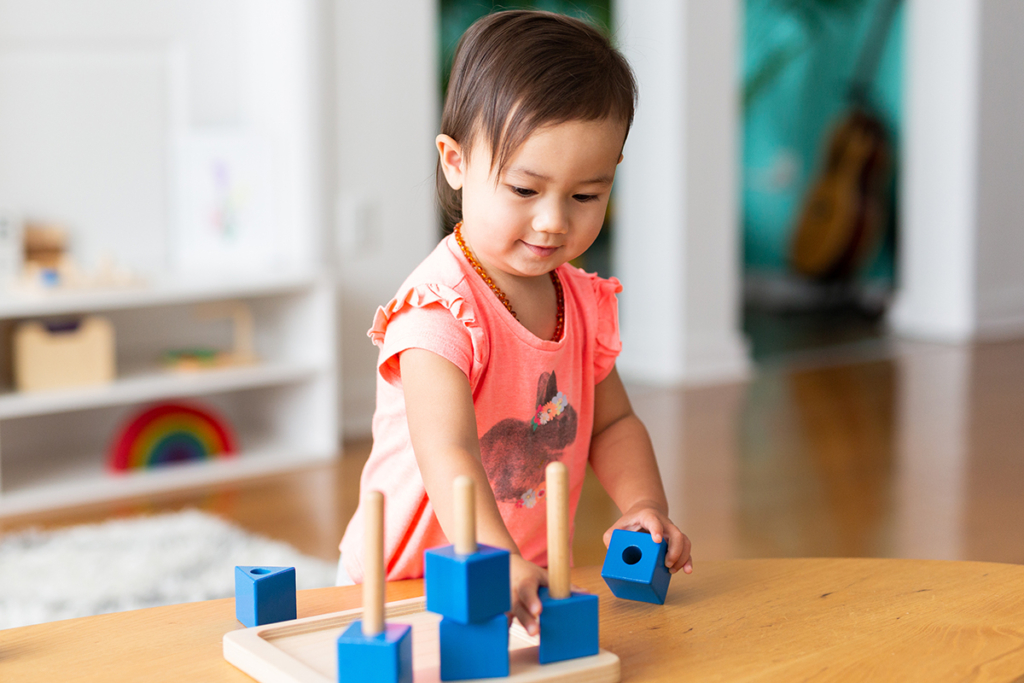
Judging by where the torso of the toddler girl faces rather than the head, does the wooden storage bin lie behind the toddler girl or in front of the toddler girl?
behind

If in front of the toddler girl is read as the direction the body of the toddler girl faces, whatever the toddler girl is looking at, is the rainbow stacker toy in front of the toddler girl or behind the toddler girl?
behind

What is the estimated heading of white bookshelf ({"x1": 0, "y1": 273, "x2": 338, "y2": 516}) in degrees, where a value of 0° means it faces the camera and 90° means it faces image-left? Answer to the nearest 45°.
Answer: approximately 315°

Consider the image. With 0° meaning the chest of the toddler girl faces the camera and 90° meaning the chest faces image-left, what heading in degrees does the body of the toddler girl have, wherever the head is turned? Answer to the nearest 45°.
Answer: approximately 315°
